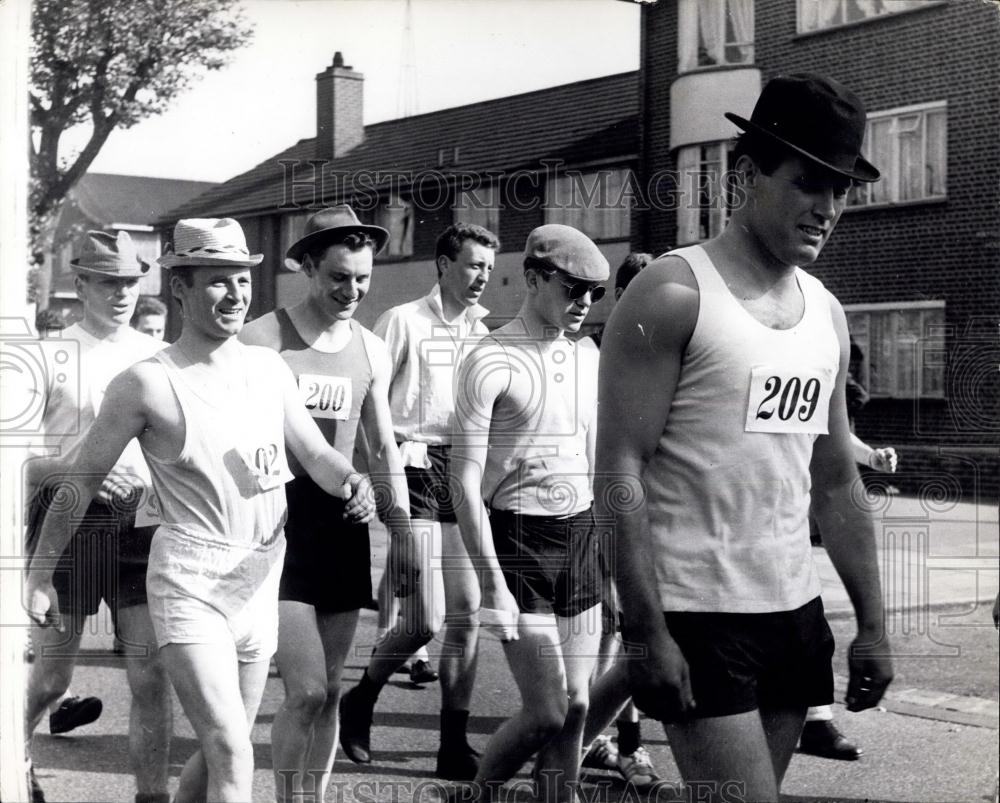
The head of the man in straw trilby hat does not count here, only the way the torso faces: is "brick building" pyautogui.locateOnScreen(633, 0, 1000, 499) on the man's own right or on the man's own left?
on the man's own left

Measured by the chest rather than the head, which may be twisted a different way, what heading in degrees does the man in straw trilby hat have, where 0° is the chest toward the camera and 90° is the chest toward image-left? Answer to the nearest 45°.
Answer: approximately 315°

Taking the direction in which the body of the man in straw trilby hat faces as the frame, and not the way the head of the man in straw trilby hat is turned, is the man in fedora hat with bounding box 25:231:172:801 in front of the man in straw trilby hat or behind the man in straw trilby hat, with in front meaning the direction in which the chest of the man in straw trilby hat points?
behind

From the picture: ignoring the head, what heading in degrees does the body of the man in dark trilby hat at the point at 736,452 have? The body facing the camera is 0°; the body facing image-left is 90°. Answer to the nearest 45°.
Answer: approximately 315°

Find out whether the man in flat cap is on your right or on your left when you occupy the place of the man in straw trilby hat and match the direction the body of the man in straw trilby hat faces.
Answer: on your left

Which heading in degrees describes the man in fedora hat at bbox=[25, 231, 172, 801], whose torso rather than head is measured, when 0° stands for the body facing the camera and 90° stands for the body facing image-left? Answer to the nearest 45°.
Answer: approximately 315°

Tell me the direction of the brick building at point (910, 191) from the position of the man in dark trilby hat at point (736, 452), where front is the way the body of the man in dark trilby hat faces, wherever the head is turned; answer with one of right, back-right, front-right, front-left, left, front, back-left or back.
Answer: back-left

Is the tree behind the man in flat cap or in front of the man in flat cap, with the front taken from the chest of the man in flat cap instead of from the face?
behind
